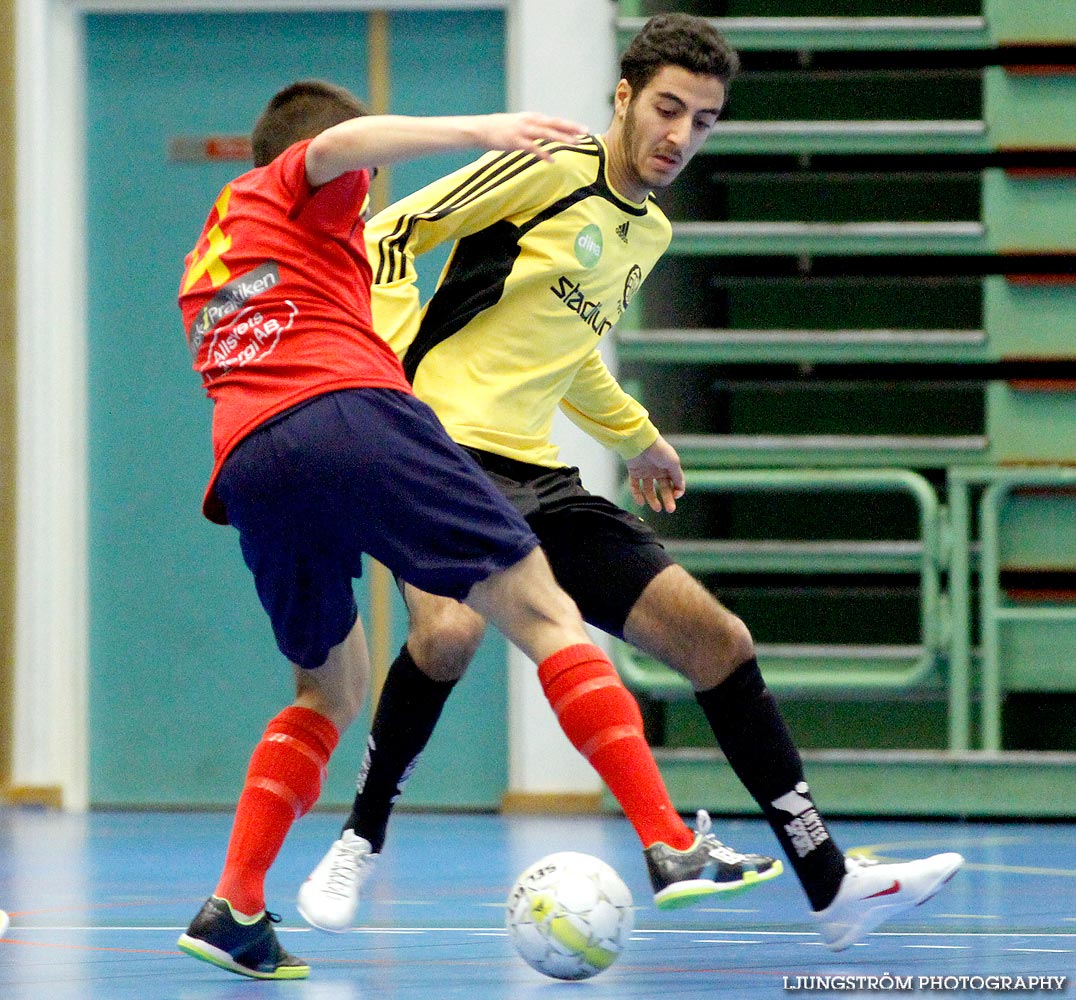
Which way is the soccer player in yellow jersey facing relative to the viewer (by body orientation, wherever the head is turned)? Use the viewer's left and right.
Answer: facing the viewer and to the right of the viewer

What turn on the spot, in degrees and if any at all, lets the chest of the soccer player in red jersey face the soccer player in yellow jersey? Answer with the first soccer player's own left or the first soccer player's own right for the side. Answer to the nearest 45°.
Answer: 0° — they already face them

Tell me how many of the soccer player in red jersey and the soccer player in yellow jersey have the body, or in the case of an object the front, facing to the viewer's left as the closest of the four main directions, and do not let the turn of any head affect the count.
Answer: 0

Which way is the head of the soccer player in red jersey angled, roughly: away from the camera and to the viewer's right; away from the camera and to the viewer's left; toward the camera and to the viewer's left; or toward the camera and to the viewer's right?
away from the camera and to the viewer's right

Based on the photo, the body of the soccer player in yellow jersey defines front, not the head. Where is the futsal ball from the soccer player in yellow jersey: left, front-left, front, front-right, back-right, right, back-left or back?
front-right

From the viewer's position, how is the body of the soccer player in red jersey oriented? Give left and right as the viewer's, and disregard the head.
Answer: facing away from the viewer and to the right of the viewer
